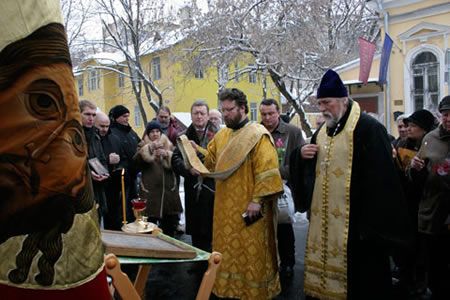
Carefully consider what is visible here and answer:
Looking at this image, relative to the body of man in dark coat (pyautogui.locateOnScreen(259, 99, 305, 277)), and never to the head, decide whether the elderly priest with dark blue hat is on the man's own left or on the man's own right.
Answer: on the man's own left

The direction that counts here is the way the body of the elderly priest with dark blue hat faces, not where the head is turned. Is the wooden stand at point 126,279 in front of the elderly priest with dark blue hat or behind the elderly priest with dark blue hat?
in front

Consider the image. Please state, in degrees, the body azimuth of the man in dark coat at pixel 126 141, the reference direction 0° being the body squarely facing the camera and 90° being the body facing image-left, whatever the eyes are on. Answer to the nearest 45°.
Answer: approximately 315°

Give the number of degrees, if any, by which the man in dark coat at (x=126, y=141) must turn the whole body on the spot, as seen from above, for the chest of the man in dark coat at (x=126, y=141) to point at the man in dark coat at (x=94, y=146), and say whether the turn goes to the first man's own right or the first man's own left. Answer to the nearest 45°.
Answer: approximately 45° to the first man's own right

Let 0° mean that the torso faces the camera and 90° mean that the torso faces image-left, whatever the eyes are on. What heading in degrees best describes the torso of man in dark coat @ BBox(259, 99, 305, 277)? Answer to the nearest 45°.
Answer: approximately 45°
